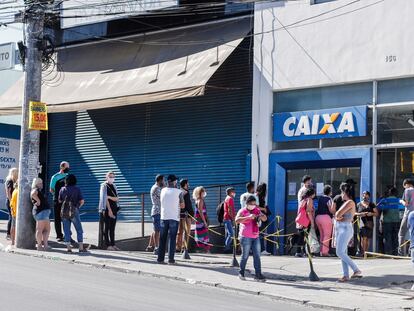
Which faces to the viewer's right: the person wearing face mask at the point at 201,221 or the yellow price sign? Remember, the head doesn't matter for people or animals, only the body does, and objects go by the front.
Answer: the person wearing face mask

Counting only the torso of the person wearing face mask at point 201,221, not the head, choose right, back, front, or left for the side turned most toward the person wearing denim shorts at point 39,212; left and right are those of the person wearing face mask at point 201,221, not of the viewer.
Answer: back

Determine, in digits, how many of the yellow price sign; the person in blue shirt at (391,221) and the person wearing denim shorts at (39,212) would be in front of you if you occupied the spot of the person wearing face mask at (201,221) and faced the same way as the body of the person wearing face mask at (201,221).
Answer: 1

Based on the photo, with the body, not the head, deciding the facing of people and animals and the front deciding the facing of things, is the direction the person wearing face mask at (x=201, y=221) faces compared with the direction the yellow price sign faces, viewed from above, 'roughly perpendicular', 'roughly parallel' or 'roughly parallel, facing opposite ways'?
roughly perpendicular

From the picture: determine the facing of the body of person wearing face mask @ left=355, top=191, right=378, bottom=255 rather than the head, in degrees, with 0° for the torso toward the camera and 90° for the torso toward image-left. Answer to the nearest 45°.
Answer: approximately 0°

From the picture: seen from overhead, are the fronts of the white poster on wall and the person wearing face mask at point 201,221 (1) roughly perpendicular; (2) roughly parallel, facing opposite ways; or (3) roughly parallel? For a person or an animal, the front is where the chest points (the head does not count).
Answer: roughly perpendicular

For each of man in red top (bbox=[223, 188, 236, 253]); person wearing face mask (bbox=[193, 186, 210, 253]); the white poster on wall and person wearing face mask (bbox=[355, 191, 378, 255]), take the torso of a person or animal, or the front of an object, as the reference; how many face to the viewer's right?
2

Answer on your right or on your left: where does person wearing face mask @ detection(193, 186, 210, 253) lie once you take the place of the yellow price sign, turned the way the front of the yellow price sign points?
on your left

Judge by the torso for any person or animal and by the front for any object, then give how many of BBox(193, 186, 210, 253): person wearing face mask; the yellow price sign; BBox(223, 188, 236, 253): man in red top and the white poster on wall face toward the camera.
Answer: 2

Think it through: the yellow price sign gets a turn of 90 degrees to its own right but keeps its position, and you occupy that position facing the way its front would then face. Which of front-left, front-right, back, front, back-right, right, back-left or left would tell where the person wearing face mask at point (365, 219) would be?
back

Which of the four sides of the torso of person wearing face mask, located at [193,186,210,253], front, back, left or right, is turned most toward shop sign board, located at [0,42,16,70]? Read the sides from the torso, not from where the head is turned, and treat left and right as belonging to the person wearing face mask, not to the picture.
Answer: back

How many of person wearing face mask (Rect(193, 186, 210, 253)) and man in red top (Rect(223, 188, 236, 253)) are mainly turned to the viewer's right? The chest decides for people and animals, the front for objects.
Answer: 2
